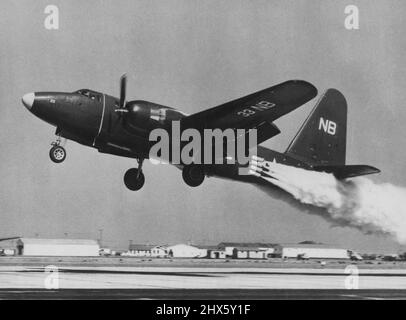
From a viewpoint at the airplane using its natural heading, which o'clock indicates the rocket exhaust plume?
The rocket exhaust plume is roughly at 5 o'clock from the airplane.

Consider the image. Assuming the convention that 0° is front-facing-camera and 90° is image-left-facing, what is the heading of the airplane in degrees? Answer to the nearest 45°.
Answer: approximately 90°

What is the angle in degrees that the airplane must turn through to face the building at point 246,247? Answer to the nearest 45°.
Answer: approximately 135° to its right

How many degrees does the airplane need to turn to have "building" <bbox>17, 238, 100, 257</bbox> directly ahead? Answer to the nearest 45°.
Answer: approximately 45° to its right

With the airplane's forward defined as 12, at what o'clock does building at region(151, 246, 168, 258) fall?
The building is roughly at 3 o'clock from the airplane.

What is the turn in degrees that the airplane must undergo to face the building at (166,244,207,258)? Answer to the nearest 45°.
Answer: approximately 90° to its right

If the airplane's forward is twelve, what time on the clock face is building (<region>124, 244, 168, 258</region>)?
The building is roughly at 3 o'clock from the airplane.

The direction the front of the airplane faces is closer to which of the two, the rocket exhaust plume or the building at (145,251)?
the building

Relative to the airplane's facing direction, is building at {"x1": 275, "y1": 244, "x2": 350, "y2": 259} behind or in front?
behind
